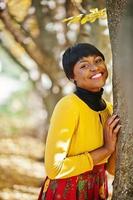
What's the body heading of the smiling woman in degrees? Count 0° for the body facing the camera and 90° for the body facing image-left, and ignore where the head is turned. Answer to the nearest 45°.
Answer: approximately 315°
